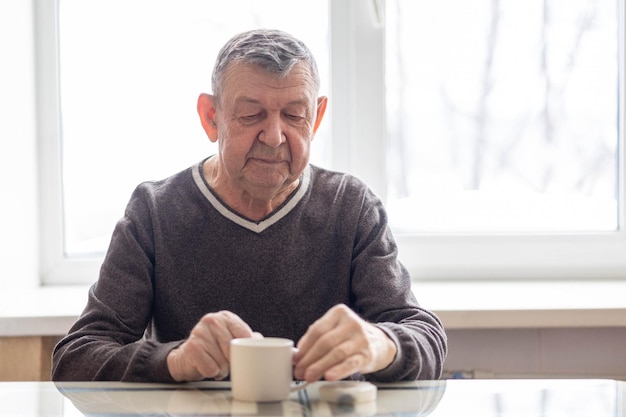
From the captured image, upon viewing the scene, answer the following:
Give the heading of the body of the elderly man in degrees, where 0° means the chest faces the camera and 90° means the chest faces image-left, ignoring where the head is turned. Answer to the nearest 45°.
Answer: approximately 0°

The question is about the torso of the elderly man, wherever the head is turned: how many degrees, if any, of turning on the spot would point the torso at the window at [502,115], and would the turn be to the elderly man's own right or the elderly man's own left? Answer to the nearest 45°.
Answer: approximately 135° to the elderly man's own left

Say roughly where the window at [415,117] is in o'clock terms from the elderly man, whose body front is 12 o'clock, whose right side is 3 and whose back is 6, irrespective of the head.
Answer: The window is roughly at 7 o'clock from the elderly man.
